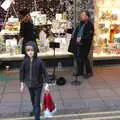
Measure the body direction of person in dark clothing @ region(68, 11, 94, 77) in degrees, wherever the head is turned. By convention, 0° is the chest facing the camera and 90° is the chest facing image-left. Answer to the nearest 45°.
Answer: approximately 45°

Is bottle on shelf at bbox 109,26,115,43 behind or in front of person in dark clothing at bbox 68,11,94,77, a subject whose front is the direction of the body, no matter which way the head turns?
behind

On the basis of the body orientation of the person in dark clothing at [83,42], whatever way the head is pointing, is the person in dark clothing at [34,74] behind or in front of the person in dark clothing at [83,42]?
in front

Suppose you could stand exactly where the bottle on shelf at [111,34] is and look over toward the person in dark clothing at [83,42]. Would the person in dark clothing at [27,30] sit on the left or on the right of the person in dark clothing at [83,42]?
right

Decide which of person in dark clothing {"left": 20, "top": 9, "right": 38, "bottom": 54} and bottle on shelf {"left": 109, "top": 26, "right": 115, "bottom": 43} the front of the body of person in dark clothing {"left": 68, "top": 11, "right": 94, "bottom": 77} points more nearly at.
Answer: the person in dark clothing

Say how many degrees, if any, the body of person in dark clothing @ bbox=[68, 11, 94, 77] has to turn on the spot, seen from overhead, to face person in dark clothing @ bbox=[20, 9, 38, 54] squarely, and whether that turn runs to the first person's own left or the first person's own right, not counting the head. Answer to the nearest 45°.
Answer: approximately 45° to the first person's own right
